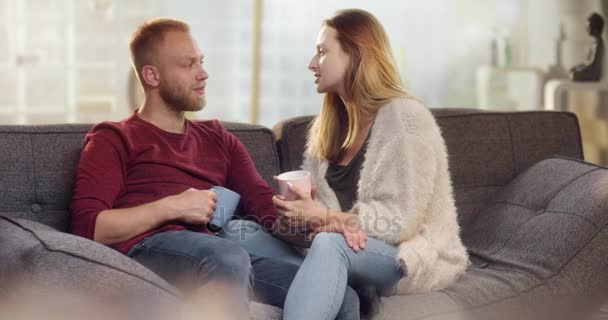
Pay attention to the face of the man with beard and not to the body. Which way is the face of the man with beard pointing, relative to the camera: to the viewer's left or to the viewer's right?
to the viewer's right

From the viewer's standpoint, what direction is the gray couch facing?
toward the camera

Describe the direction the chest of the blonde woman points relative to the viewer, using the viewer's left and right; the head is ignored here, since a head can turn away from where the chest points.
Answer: facing the viewer and to the left of the viewer

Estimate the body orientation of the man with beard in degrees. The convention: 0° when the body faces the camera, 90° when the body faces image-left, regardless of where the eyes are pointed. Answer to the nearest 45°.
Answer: approximately 315°

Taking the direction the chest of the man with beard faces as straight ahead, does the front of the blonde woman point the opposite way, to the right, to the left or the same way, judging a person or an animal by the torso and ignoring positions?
to the right

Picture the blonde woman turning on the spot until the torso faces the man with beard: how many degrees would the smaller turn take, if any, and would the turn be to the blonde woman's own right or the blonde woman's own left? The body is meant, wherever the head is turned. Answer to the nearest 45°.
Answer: approximately 45° to the blonde woman's own right

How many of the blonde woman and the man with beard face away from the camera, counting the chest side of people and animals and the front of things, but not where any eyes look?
0

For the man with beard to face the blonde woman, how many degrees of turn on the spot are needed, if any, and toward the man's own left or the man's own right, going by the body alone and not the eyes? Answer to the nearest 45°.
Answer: approximately 45° to the man's own left

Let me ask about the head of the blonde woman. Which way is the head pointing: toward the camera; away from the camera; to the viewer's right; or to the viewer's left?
to the viewer's left
